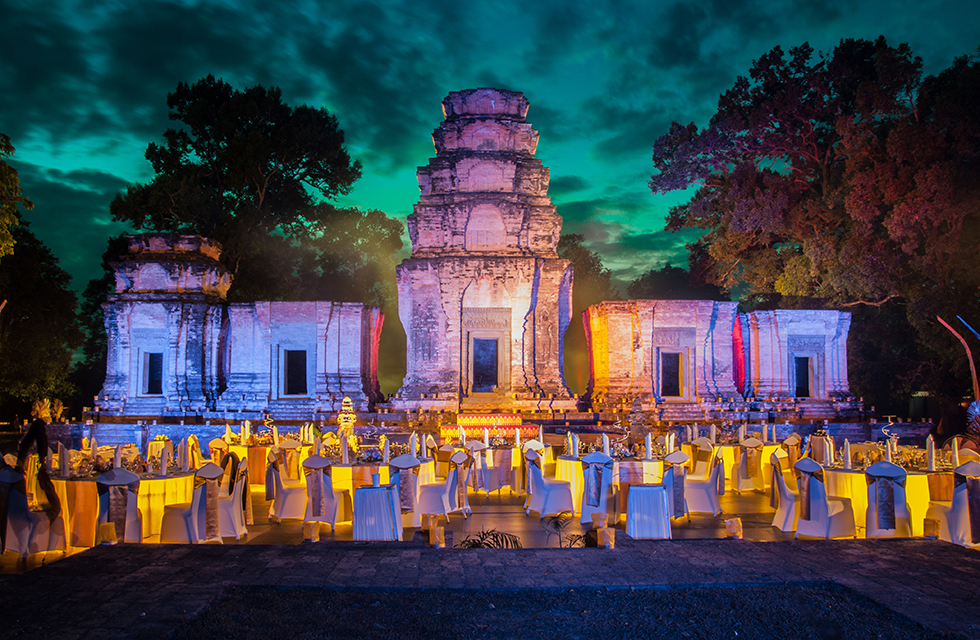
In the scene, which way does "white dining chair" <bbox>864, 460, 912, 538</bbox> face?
away from the camera

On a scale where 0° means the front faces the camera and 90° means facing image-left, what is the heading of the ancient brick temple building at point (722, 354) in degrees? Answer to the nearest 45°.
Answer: approximately 0°

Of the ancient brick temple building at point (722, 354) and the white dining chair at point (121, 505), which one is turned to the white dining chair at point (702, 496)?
the ancient brick temple building

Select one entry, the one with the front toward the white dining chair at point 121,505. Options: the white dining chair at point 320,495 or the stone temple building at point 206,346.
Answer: the stone temple building

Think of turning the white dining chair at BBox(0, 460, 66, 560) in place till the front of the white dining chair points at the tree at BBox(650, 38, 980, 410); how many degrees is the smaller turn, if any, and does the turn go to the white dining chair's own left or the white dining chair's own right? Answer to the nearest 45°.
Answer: approximately 45° to the white dining chair's own right

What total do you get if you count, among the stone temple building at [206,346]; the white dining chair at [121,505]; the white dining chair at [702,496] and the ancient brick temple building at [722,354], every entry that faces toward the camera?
2

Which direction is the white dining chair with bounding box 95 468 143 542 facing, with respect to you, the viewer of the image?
facing away from the viewer

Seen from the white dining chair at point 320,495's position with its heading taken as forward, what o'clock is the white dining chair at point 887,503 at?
the white dining chair at point 887,503 is roughly at 2 o'clock from the white dining chair at point 320,495.
